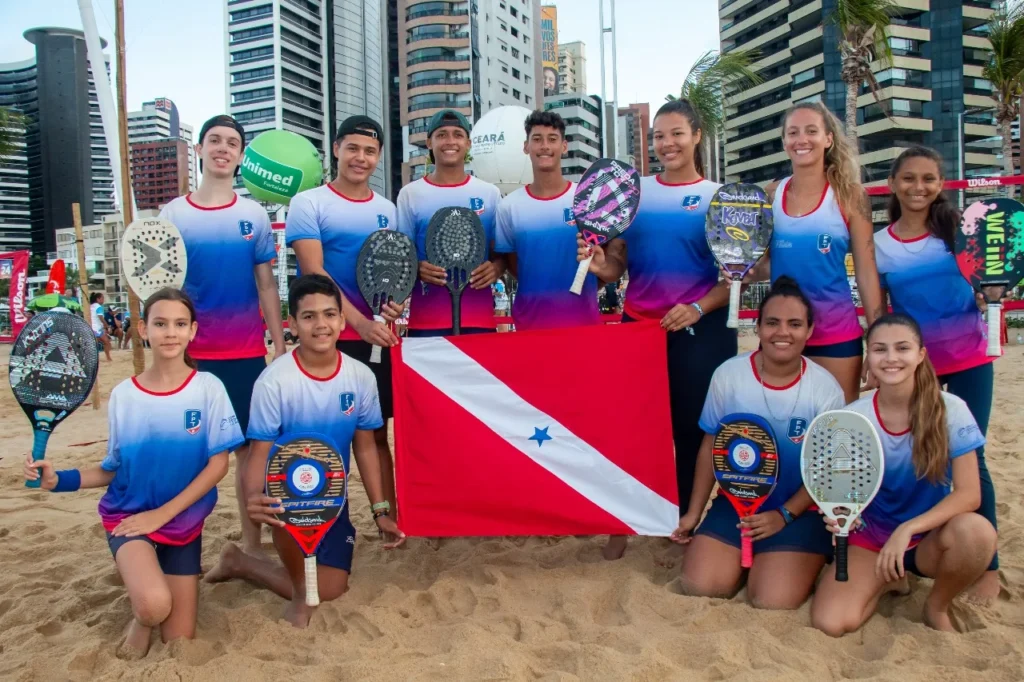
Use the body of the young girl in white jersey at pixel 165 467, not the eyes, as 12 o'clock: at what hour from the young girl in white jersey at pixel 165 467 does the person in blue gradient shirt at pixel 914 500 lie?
the person in blue gradient shirt at pixel 914 500 is roughly at 10 o'clock from the young girl in white jersey at pixel 165 467.

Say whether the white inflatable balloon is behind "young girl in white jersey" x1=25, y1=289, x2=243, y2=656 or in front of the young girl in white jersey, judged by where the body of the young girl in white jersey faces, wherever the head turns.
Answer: behind

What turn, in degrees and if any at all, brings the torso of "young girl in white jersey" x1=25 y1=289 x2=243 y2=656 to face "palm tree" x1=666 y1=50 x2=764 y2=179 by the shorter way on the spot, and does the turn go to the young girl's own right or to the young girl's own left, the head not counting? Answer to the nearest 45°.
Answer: approximately 135° to the young girl's own left

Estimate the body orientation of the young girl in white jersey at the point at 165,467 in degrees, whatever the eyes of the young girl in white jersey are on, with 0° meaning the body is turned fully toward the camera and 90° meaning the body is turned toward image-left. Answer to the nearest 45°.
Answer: approximately 0°

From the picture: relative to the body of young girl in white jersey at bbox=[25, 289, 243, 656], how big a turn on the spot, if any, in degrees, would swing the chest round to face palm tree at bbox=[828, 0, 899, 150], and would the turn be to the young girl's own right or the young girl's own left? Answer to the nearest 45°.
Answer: approximately 135° to the young girl's own left

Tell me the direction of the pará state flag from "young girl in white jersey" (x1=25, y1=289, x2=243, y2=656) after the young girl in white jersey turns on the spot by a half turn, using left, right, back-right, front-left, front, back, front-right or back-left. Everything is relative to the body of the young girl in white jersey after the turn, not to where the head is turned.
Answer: right
